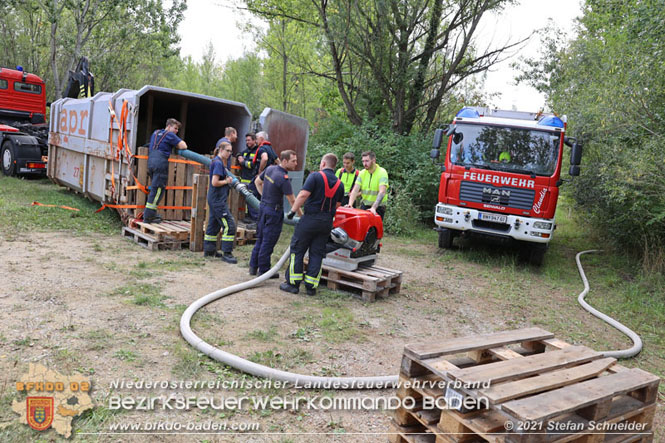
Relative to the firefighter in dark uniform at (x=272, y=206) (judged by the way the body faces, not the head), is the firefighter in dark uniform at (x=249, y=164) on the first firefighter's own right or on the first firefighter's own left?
on the first firefighter's own left

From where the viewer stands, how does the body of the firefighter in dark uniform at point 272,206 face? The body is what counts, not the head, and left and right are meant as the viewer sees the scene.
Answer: facing away from the viewer and to the right of the viewer

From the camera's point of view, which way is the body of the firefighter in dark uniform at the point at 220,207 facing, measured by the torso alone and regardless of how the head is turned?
to the viewer's right

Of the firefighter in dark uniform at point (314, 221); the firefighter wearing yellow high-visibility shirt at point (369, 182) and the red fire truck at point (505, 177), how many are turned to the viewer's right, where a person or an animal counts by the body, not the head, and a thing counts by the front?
0

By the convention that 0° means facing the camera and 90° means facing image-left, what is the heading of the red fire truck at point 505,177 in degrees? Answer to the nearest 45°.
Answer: approximately 0°

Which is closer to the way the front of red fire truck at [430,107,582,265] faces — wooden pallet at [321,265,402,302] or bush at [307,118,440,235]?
the wooden pallet

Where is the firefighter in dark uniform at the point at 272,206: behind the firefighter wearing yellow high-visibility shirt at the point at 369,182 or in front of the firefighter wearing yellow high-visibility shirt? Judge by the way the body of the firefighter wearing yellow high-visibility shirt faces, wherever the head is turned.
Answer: in front

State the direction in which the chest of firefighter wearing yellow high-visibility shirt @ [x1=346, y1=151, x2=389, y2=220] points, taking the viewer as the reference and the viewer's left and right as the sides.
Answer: facing the viewer and to the left of the viewer

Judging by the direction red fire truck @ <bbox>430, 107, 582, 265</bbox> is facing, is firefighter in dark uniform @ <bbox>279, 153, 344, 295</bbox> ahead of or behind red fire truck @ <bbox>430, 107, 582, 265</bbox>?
ahead

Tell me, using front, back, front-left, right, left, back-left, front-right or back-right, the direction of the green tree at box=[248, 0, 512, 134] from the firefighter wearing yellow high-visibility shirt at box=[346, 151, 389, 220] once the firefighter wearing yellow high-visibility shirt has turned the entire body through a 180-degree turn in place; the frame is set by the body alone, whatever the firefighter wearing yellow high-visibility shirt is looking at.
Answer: front-left
